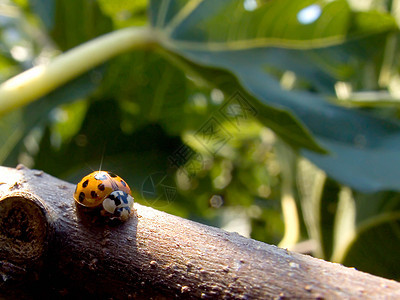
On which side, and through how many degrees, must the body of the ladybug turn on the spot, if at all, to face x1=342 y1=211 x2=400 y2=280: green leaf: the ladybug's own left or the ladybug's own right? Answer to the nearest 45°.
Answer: approximately 90° to the ladybug's own left

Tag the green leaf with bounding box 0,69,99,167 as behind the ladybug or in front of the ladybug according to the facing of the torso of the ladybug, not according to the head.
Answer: behind

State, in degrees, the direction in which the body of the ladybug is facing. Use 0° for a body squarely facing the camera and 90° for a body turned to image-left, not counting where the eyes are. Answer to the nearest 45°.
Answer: approximately 315°
